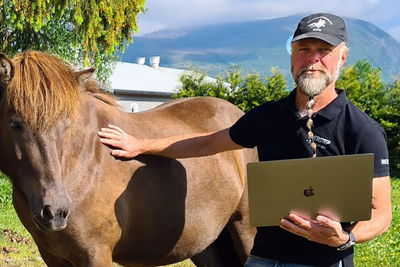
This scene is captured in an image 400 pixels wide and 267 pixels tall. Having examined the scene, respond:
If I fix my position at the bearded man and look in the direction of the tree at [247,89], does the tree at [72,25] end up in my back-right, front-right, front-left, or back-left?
front-left

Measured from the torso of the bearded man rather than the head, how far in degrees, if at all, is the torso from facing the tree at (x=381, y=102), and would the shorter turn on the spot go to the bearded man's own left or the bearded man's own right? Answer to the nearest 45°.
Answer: approximately 180°

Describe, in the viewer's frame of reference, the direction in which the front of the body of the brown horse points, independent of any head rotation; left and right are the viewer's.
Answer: facing the viewer and to the left of the viewer

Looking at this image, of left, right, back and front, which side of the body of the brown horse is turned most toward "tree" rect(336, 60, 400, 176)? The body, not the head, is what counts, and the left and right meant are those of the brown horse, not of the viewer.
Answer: back

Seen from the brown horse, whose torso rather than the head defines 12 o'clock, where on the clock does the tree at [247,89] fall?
The tree is roughly at 5 o'clock from the brown horse.

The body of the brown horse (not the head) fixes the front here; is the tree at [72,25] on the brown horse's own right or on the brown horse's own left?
on the brown horse's own right

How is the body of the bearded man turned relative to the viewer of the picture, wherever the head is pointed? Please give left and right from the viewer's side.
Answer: facing the viewer

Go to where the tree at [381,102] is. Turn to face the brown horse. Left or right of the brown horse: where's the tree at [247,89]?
right

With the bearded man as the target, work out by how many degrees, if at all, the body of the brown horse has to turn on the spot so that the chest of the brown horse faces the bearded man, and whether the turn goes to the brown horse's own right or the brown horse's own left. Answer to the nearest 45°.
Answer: approximately 90° to the brown horse's own left

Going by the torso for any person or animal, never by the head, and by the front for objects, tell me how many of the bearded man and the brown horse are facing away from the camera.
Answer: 0

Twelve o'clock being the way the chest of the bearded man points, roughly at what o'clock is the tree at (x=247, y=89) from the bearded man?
The tree is roughly at 6 o'clock from the bearded man.
